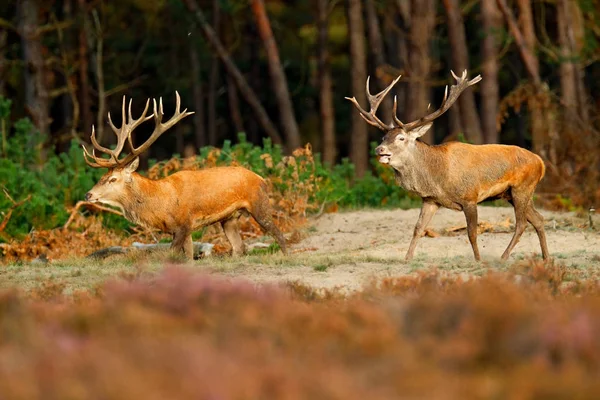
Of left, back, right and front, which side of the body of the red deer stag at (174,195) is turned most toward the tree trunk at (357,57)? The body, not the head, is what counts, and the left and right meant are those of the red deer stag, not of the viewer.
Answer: right

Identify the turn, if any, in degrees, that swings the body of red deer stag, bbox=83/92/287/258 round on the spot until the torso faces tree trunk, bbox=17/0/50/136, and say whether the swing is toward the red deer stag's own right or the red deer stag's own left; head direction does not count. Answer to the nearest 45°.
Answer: approximately 90° to the red deer stag's own right

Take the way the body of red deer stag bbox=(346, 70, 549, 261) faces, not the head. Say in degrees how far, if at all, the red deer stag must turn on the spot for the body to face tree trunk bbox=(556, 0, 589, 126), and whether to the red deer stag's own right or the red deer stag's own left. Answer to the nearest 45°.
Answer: approximately 90° to the red deer stag's own right

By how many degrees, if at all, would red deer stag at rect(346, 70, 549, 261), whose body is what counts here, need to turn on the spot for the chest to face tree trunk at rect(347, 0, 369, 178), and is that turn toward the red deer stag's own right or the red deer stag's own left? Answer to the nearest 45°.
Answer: approximately 90° to the red deer stag's own right

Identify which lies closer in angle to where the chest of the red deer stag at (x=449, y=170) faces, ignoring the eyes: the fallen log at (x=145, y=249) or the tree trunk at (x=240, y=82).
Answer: the fallen log

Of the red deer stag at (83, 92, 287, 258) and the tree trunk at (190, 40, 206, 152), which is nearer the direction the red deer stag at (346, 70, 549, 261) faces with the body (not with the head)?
the red deer stag

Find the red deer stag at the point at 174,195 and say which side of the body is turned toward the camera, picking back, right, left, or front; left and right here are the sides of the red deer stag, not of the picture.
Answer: left

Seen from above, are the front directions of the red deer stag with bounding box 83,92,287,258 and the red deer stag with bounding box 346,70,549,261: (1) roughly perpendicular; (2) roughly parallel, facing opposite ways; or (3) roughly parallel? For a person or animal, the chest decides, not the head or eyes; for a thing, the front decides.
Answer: roughly parallel

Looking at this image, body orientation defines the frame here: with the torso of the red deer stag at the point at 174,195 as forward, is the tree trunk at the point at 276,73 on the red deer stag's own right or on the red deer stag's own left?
on the red deer stag's own right

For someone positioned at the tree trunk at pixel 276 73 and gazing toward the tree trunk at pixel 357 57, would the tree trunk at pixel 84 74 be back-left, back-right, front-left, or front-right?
back-left

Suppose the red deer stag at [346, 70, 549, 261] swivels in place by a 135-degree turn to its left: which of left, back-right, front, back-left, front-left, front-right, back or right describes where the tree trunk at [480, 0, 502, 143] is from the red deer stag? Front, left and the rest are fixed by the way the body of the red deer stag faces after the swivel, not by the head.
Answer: back-left

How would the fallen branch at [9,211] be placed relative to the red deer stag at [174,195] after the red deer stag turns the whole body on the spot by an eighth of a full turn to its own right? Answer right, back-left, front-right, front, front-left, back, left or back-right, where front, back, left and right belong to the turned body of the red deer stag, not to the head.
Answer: front

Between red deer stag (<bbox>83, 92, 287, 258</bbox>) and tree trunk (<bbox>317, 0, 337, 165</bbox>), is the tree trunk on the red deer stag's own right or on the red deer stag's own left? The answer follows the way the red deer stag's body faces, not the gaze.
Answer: on the red deer stag's own right

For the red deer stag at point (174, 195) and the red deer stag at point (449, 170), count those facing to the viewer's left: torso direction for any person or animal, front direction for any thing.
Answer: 2

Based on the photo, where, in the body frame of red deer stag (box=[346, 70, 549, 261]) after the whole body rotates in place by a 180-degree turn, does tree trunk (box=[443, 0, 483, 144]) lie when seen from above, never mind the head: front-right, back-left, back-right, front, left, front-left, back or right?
left

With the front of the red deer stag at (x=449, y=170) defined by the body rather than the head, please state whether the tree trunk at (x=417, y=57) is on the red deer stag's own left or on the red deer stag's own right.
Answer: on the red deer stag's own right

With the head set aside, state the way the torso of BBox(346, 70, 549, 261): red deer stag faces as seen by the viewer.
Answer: to the viewer's left
